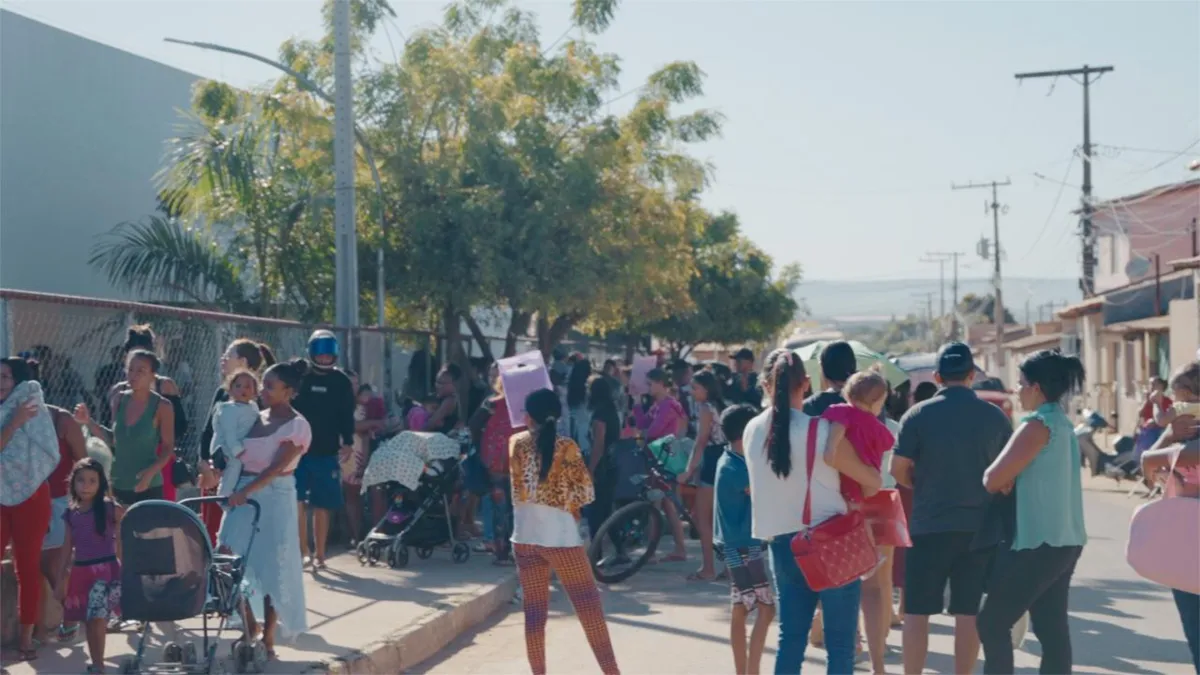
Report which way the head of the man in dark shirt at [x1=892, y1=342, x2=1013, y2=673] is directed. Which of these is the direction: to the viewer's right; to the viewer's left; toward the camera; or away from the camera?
away from the camera

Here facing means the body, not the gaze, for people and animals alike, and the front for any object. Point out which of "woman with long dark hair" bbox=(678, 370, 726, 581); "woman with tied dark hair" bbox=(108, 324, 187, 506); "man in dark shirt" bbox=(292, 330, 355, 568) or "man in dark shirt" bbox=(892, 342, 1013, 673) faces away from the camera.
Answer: "man in dark shirt" bbox=(892, 342, 1013, 673)

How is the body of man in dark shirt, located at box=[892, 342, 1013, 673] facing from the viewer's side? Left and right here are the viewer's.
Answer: facing away from the viewer

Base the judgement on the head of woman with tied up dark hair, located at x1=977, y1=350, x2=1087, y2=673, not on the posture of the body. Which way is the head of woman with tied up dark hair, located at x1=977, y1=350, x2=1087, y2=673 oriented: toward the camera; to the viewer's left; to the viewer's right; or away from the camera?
to the viewer's left
